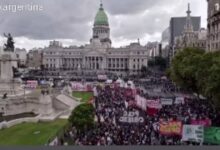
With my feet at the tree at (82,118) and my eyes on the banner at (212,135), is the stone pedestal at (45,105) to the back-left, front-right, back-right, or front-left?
back-left

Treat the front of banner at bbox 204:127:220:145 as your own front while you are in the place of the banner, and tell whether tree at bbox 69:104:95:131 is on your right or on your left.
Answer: on your right

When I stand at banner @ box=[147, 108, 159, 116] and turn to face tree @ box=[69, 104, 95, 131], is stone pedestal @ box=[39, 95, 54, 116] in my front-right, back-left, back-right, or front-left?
front-right

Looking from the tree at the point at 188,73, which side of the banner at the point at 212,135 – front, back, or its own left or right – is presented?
back

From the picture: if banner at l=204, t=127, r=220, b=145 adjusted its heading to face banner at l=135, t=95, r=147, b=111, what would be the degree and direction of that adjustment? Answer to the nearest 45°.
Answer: approximately 135° to its right

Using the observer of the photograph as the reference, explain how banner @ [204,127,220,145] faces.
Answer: facing the viewer
